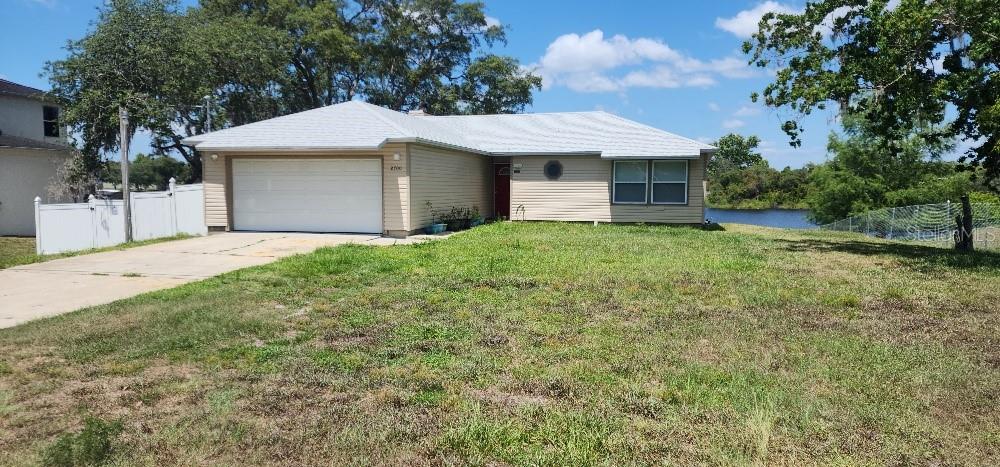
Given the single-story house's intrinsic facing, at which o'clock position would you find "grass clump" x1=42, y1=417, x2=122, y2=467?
The grass clump is roughly at 12 o'clock from the single-story house.

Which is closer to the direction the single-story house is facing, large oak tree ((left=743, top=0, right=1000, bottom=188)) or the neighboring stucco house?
the large oak tree

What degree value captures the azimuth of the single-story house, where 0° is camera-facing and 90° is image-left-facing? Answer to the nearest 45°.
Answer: approximately 0°

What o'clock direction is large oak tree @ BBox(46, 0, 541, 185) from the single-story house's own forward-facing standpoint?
The large oak tree is roughly at 5 o'clock from the single-story house.

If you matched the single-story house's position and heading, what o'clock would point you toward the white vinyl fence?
The white vinyl fence is roughly at 3 o'clock from the single-story house.

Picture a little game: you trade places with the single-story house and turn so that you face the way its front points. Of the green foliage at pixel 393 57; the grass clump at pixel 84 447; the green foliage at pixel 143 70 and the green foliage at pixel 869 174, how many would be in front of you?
1

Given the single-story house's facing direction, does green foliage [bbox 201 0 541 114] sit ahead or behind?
behind

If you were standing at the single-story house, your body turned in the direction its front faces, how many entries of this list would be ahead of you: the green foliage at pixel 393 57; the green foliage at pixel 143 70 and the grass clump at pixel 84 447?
1

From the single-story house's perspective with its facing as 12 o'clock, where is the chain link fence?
The chain link fence is roughly at 9 o'clock from the single-story house.

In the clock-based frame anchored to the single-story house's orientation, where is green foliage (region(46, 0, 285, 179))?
The green foliage is roughly at 4 o'clock from the single-story house.

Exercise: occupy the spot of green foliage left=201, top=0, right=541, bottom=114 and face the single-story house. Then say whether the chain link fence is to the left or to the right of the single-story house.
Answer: left

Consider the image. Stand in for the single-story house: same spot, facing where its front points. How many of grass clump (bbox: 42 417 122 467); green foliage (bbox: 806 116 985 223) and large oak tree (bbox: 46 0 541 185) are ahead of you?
1

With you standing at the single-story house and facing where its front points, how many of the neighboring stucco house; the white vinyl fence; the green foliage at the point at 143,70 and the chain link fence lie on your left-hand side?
1
